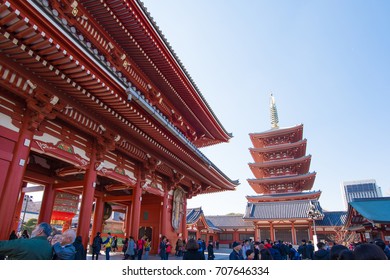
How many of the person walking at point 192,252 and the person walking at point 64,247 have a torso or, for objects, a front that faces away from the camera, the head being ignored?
1

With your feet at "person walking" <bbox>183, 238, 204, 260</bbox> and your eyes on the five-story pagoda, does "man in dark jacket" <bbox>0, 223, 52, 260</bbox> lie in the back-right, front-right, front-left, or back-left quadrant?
back-left

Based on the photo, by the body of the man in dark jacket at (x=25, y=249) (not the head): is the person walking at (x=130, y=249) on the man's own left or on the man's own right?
on the man's own right

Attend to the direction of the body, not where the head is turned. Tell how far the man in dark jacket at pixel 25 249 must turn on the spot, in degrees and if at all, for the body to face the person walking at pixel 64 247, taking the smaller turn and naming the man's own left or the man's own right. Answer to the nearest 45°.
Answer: approximately 90° to the man's own right

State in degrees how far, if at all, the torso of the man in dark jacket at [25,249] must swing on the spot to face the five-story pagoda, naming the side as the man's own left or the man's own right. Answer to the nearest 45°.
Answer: approximately 90° to the man's own right

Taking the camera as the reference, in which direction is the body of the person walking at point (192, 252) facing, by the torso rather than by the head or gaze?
away from the camera

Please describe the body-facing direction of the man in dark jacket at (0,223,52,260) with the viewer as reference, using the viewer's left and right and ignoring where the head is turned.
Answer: facing away from the viewer and to the left of the viewer
